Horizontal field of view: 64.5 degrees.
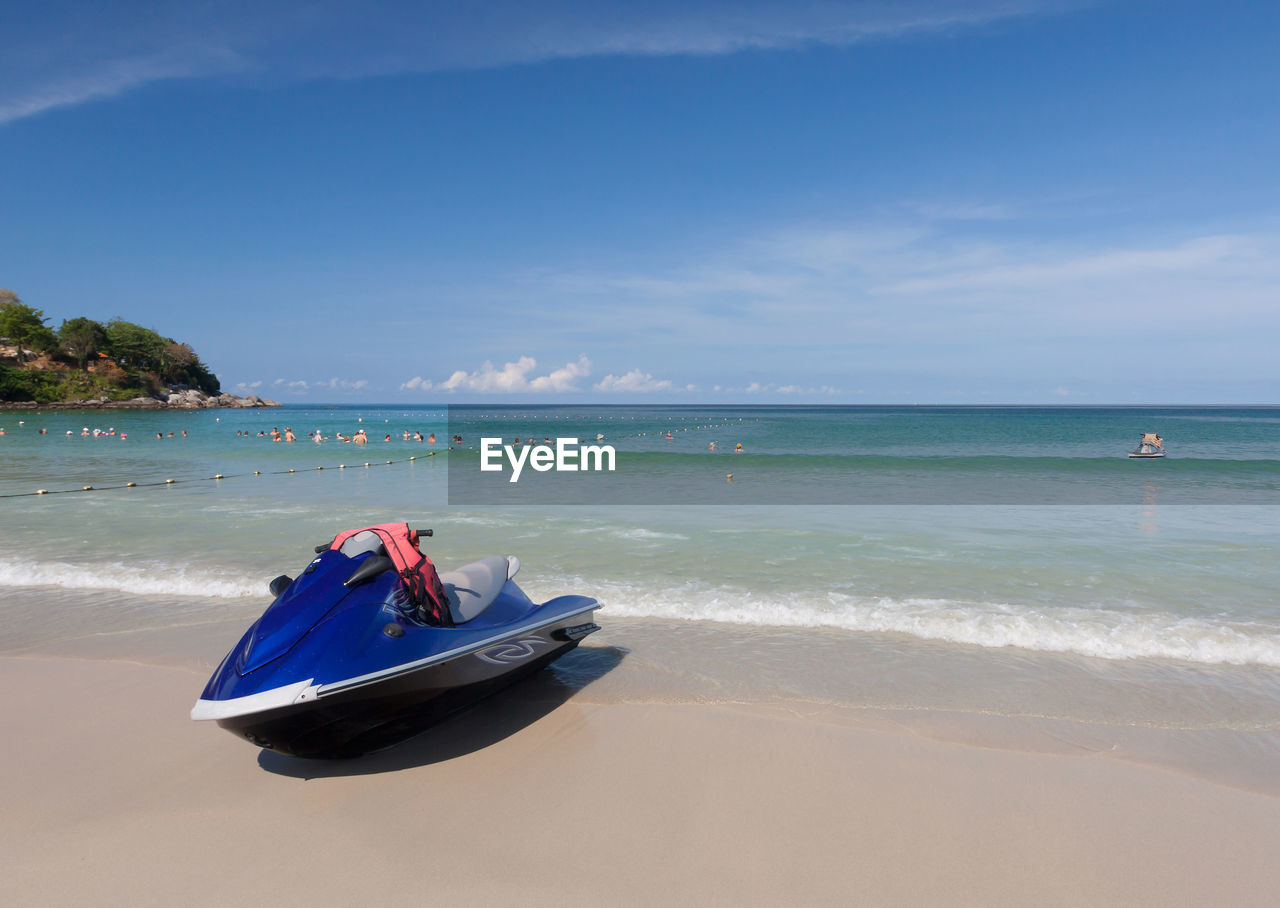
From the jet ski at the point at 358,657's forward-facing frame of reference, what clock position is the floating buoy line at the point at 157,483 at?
The floating buoy line is roughly at 4 o'clock from the jet ski.

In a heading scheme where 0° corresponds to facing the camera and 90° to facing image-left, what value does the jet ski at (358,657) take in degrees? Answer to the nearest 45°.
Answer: approximately 45°
